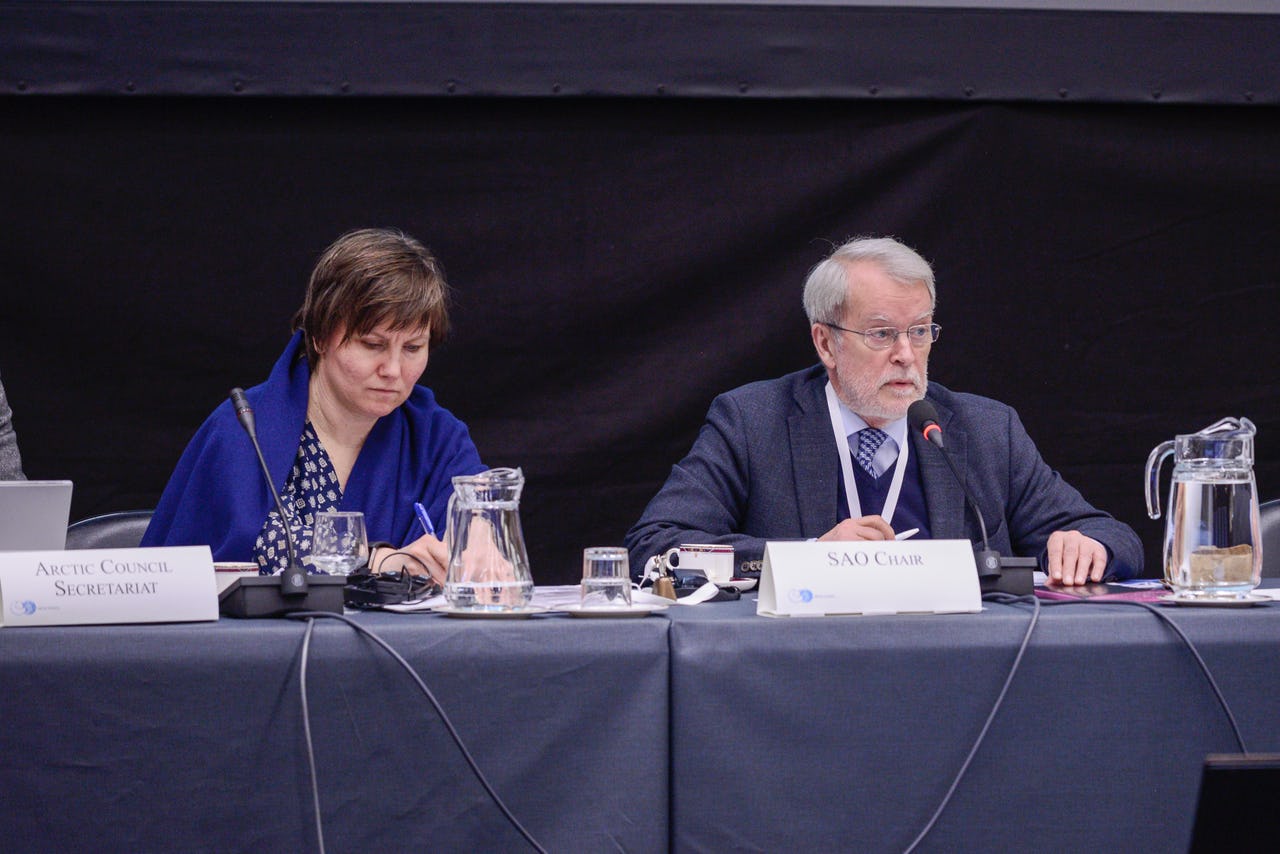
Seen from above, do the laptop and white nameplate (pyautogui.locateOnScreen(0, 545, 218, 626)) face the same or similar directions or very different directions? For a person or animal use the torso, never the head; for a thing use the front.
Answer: very different directions

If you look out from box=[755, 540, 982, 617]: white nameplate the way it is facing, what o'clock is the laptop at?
The laptop is roughly at 3 o'clock from the white nameplate.

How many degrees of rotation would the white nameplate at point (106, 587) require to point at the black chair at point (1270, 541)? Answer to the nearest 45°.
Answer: approximately 90° to its left

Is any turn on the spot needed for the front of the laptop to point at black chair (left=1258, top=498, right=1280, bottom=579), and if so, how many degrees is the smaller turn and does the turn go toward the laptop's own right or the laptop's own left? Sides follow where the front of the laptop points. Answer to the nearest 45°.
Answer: approximately 90° to the laptop's own right

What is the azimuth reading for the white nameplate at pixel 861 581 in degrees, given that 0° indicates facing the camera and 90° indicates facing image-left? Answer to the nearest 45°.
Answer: approximately 0°

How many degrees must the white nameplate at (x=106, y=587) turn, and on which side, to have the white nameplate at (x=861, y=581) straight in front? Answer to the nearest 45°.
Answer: approximately 90° to its left

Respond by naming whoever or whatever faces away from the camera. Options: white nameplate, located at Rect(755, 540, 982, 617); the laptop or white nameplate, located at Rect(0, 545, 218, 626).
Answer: the laptop

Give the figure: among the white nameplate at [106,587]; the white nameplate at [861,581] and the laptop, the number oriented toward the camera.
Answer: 2

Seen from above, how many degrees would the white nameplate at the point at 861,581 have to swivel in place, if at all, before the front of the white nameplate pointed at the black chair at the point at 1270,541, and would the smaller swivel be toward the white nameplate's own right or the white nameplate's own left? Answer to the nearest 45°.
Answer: approximately 135° to the white nameplate's own left

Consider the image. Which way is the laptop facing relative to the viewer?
away from the camera

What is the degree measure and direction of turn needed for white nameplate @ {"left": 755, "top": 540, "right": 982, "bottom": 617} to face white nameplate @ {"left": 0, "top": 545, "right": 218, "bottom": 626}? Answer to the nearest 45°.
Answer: approximately 90° to its right
